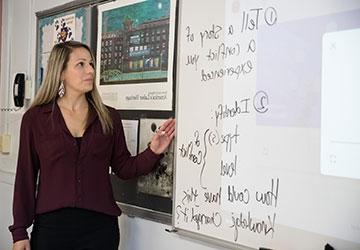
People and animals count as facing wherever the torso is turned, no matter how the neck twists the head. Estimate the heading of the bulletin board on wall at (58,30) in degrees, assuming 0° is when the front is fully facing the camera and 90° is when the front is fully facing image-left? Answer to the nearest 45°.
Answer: approximately 45°

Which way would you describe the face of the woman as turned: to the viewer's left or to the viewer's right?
to the viewer's right

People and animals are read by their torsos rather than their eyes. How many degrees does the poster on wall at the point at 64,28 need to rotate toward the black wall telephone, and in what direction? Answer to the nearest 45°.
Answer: approximately 90° to its right

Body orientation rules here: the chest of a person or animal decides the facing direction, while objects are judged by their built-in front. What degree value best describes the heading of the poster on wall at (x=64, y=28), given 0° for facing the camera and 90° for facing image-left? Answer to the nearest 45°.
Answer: approximately 45°

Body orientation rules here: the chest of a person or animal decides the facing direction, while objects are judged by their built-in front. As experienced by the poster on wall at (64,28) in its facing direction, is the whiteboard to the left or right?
on its left

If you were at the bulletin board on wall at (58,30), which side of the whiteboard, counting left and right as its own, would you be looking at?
right

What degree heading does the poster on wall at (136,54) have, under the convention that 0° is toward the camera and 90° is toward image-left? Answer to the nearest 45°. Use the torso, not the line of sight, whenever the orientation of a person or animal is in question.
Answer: approximately 45°

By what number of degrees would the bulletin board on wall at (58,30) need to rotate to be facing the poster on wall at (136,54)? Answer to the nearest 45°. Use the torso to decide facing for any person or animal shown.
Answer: approximately 90° to its left

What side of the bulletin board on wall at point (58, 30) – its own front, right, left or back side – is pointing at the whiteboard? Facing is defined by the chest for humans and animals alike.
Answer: left

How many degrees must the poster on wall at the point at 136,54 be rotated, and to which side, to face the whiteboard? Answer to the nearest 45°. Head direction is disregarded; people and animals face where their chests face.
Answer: approximately 90° to its left

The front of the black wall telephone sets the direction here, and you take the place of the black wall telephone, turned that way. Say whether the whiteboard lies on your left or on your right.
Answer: on your left

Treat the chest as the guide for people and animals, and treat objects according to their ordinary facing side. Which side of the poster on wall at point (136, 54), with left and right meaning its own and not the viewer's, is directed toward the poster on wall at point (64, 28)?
right
